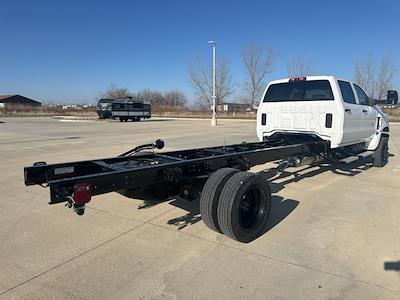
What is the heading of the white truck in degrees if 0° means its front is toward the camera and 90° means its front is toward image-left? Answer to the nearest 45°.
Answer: approximately 225°

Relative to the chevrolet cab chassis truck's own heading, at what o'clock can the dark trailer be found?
The dark trailer is roughly at 10 o'clock from the chevrolet cab chassis truck.

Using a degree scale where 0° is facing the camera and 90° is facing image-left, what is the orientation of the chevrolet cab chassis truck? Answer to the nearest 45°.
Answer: approximately 225°

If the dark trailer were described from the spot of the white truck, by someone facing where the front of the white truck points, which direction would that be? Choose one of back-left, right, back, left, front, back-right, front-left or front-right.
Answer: left
